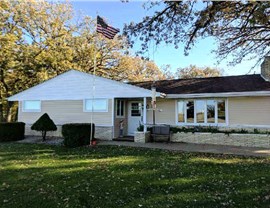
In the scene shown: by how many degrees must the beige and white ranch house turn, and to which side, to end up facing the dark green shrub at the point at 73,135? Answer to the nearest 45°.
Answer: approximately 45° to its right

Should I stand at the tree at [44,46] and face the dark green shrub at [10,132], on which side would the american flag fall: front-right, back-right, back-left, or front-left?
front-left

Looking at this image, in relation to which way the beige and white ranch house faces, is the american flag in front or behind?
in front

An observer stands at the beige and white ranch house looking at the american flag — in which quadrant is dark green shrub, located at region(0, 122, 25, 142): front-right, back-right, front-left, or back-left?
front-right

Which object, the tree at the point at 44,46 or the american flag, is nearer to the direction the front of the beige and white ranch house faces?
the american flag

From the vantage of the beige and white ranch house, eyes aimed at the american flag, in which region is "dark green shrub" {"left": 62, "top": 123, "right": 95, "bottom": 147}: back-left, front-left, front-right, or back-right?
front-right

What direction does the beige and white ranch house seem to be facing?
toward the camera

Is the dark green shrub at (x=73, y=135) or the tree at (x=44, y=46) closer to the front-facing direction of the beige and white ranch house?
the dark green shrub

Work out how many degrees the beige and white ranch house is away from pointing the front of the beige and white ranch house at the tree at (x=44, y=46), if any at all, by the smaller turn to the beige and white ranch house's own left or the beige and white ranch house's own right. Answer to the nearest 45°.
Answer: approximately 135° to the beige and white ranch house's own right

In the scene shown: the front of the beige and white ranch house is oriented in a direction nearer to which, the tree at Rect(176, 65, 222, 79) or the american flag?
the american flag

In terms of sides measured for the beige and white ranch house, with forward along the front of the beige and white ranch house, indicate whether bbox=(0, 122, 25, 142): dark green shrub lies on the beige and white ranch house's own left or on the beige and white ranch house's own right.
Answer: on the beige and white ranch house's own right

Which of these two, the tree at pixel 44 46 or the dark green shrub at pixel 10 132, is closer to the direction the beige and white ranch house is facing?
the dark green shrub

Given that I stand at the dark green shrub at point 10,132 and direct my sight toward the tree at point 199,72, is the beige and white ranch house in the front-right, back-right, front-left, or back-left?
front-right

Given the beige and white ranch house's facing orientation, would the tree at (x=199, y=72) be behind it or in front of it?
behind
